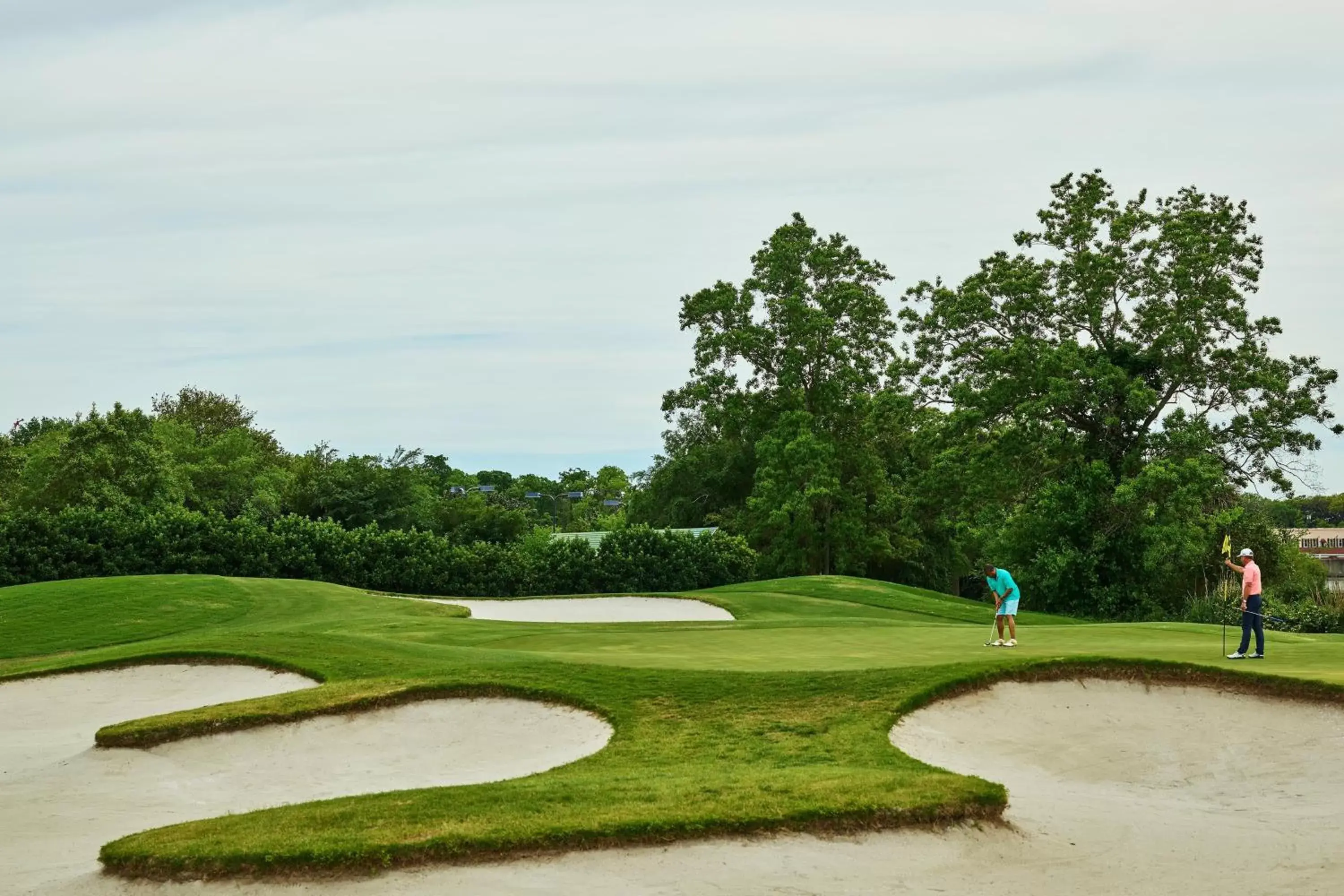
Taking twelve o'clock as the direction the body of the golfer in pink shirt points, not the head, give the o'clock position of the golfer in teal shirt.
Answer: The golfer in teal shirt is roughly at 1 o'clock from the golfer in pink shirt.

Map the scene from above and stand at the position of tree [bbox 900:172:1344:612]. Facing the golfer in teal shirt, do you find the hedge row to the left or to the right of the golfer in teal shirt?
right

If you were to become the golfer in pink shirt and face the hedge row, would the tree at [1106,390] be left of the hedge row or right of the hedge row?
right

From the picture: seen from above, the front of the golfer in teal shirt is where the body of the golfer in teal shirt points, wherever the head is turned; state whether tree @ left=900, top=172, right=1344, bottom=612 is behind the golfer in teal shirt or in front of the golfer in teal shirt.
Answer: behind

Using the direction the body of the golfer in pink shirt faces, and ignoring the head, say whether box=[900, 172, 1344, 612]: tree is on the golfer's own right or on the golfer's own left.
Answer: on the golfer's own right

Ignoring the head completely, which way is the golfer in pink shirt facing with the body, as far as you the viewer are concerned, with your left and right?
facing to the left of the viewer

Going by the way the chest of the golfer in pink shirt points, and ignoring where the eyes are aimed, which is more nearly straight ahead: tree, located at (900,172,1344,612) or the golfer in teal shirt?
the golfer in teal shirt

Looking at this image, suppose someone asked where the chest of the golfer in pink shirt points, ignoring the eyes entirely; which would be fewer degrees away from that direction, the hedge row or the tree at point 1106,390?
the hedge row

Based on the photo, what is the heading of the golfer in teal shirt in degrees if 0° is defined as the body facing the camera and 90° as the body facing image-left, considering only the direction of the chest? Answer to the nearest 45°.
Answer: approximately 45°

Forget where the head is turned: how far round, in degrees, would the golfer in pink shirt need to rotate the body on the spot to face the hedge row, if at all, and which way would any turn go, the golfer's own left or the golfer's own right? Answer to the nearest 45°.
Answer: approximately 45° to the golfer's own right
